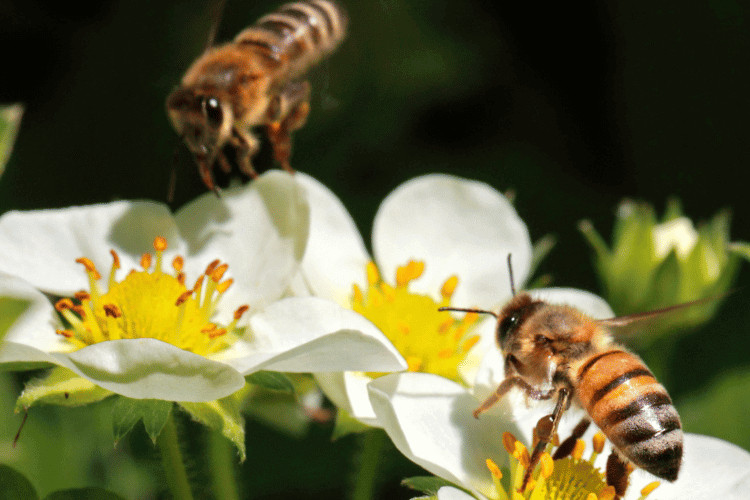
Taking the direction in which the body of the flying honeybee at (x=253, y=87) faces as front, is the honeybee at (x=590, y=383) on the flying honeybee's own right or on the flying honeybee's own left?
on the flying honeybee's own left

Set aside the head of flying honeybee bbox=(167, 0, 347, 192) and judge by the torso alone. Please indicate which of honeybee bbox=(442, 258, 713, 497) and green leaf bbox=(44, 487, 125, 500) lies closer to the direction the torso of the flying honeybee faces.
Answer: the green leaf

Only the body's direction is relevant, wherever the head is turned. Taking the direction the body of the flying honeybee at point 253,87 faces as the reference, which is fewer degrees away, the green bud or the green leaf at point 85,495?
the green leaf

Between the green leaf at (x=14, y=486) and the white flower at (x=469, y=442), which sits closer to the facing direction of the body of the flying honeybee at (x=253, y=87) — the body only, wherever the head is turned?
the green leaf

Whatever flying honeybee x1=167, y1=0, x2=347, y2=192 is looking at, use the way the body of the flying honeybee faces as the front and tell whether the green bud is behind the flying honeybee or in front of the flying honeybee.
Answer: behind

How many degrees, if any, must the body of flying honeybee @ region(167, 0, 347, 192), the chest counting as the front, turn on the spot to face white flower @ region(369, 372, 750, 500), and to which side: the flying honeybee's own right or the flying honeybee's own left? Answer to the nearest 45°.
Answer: approximately 90° to the flying honeybee's own left

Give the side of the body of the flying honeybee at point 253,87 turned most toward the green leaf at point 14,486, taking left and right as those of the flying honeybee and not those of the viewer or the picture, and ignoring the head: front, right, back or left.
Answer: front

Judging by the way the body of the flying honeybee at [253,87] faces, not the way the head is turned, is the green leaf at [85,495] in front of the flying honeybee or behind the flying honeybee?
in front

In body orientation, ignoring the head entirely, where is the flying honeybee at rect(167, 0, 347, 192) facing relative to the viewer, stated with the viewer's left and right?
facing the viewer and to the left of the viewer
